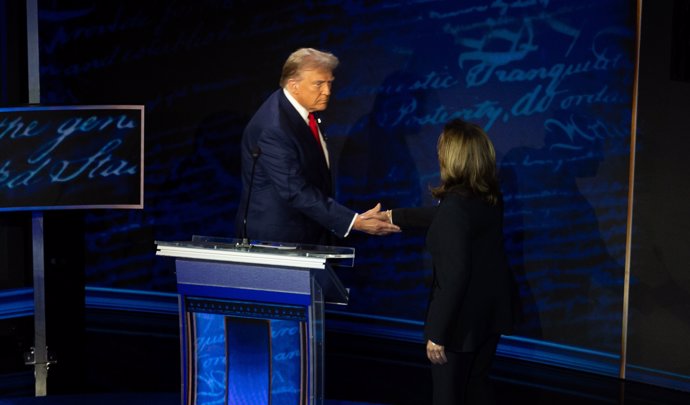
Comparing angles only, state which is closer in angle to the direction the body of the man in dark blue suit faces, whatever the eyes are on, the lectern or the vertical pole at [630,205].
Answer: the vertical pole

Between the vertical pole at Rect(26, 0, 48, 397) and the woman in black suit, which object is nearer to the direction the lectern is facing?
the woman in black suit

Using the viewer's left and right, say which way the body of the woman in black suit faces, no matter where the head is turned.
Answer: facing away from the viewer and to the left of the viewer

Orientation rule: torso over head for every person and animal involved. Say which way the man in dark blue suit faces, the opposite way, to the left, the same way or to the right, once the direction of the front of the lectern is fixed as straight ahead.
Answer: to the left

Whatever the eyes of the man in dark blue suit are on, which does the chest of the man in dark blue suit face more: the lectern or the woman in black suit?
the woman in black suit

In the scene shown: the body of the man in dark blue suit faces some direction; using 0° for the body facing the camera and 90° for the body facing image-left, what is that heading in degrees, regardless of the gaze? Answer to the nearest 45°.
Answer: approximately 270°

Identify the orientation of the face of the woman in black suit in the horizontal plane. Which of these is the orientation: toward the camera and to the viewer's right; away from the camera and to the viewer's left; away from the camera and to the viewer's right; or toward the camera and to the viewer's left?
away from the camera and to the viewer's left

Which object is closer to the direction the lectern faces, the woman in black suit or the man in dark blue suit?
the woman in black suit
